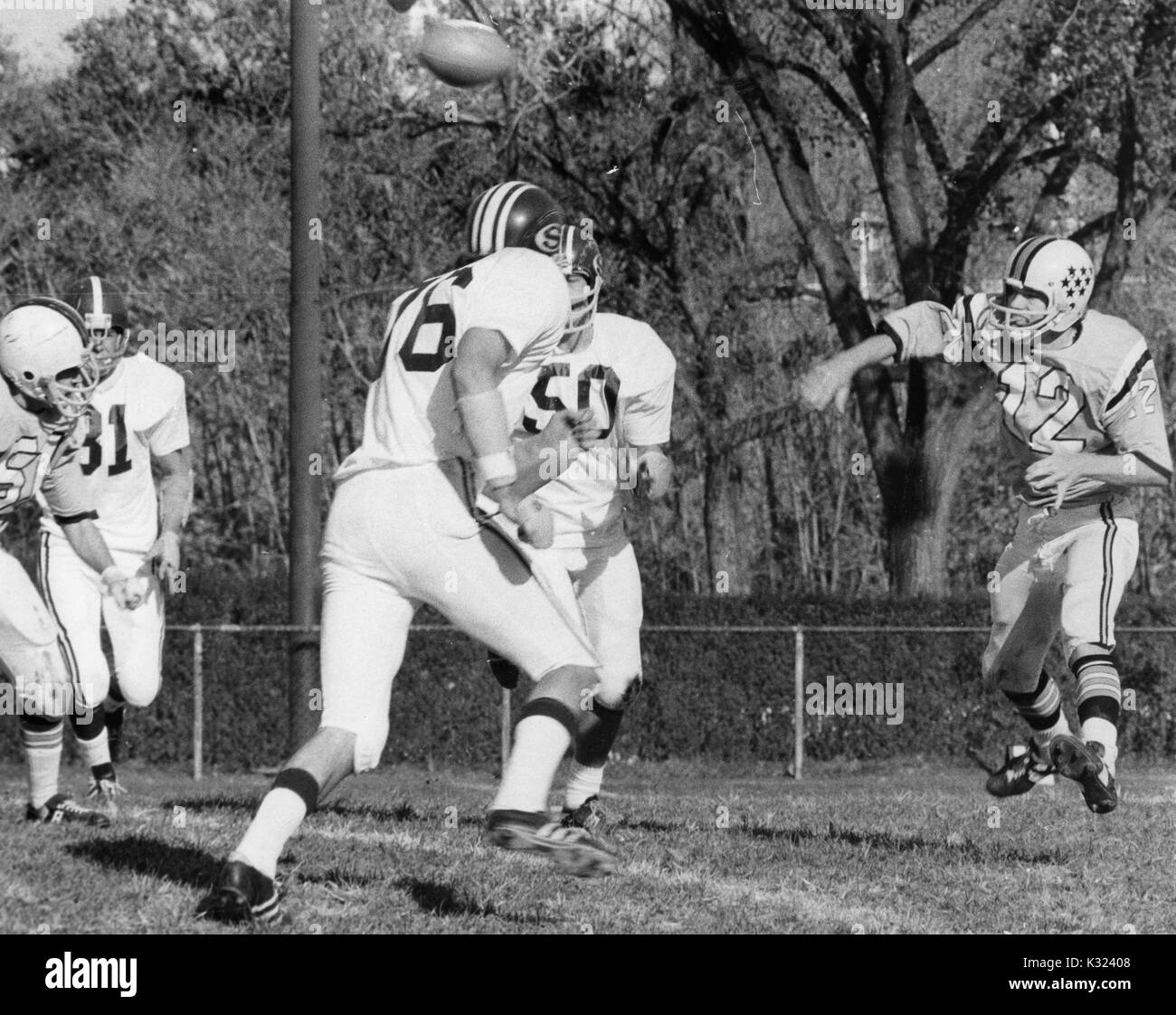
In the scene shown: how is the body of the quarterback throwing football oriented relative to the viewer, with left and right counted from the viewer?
facing the viewer and to the left of the viewer

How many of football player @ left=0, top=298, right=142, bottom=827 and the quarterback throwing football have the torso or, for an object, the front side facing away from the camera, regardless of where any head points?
0

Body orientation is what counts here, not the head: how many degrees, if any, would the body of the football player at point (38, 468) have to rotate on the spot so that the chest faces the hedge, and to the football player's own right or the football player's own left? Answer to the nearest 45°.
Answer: approximately 90° to the football player's own left

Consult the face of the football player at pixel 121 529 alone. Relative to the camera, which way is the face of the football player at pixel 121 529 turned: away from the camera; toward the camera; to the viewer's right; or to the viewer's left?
toward the camera

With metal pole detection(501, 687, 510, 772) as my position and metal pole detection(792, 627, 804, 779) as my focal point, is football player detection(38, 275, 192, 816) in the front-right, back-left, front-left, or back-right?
back-right

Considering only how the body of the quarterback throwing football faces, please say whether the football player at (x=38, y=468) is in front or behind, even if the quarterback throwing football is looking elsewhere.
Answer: in front

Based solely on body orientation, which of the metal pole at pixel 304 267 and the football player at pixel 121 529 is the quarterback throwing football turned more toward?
the football player

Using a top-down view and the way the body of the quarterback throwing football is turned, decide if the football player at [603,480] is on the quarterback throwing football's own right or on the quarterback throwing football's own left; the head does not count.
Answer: on the quarterback throwing football's own right

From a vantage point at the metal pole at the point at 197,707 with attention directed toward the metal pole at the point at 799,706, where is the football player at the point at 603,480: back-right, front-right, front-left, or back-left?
front-right

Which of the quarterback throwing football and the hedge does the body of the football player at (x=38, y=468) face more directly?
the quarterback throwing football

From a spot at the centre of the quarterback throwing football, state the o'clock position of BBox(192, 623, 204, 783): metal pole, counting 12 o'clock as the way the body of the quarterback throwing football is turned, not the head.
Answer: The metal pole is roughly at 3 o'clock from the quarterback throwing football.

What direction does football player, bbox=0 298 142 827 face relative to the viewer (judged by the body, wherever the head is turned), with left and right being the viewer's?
facing the viewer and to the right of the viewer
